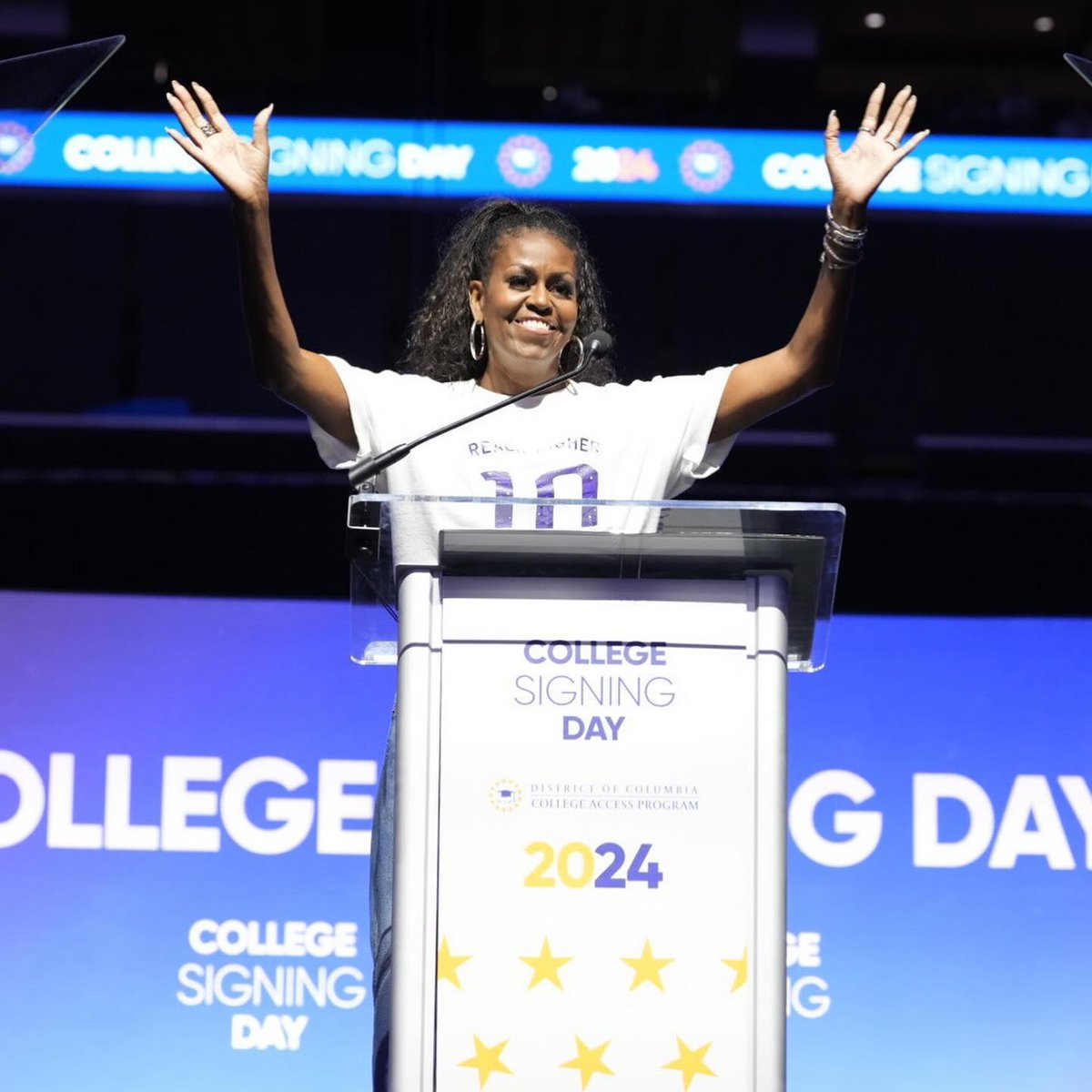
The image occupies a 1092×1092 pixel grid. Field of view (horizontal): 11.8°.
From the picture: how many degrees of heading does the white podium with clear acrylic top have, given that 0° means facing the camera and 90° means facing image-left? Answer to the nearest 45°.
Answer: approximately 0°

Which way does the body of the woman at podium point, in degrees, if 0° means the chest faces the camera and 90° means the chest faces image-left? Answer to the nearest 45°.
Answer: approximately 0°

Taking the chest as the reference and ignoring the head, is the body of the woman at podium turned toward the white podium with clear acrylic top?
yes

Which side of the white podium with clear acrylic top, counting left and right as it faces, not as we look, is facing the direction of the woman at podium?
back

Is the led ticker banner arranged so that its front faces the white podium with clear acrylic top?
yes

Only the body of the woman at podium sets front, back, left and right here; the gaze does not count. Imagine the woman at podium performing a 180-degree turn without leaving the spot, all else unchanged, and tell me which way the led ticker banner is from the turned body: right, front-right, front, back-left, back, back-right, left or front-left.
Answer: front
